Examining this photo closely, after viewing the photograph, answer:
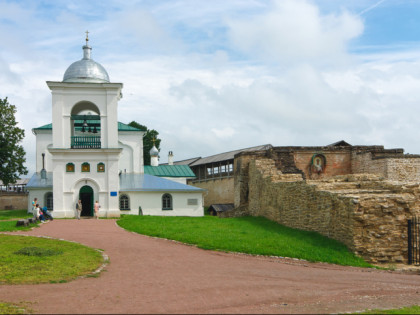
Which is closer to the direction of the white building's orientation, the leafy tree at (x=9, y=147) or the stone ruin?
the stone ruin

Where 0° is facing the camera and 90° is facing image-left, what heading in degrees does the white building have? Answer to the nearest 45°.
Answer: approximately 0°

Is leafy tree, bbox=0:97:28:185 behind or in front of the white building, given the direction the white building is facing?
behind

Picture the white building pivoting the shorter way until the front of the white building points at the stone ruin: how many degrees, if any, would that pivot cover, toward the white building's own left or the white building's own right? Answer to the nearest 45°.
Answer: approximately 45° to the white building's own left
